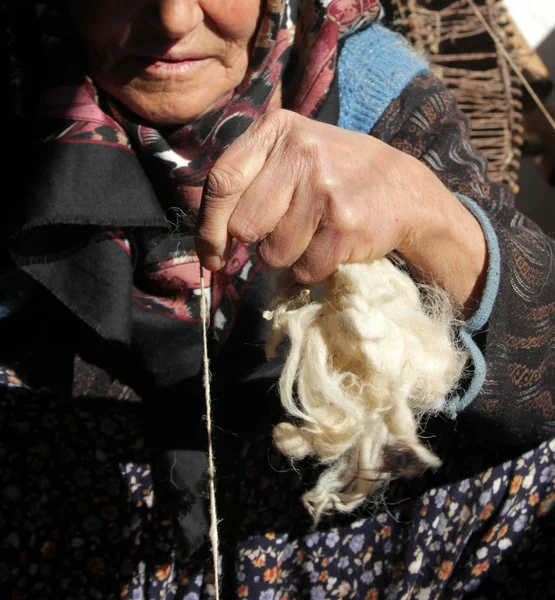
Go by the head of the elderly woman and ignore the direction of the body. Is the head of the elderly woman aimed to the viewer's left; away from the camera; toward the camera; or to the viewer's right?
toward the camera

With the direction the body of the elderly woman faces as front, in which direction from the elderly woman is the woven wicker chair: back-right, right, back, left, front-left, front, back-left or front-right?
back

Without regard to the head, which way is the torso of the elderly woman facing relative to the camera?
toward the camera
